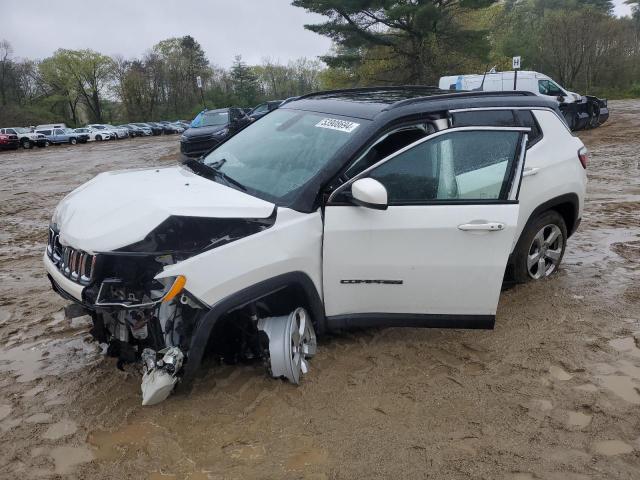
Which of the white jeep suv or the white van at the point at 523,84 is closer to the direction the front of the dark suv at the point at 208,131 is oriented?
the white jeep suv

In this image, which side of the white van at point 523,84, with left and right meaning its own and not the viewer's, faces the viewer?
right

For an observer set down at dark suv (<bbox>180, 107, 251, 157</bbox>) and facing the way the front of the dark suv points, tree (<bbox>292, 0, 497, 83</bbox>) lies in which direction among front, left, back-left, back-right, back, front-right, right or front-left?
back

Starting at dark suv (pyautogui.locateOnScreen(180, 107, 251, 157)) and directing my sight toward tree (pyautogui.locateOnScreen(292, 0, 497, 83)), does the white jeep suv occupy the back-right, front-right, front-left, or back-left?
back-right

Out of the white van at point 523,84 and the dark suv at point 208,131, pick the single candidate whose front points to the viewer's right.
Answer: the white van

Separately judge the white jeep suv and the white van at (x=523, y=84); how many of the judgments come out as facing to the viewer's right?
1

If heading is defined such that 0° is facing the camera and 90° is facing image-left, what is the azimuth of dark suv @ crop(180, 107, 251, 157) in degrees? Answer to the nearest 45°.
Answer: approximately 45°

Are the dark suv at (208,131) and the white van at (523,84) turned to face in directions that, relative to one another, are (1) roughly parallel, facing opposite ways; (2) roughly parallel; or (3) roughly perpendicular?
roughly perpendicular

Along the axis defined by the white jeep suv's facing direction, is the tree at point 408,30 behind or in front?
behind

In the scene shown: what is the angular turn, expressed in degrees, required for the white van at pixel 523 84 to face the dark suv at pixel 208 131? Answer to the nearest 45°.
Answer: approximately 135° to its right
